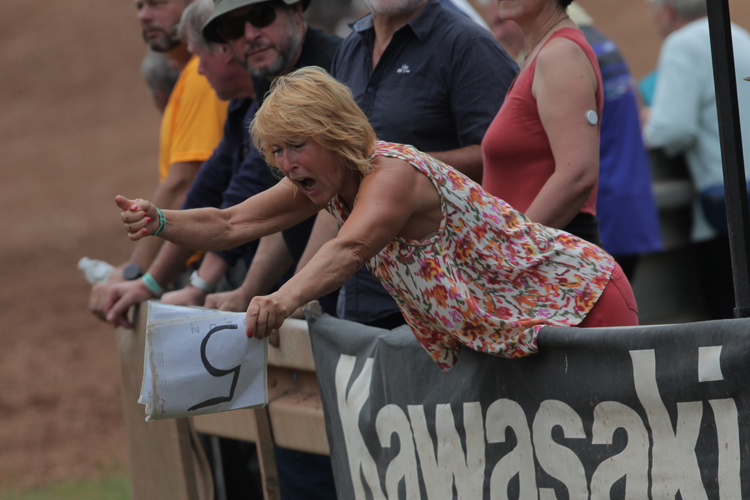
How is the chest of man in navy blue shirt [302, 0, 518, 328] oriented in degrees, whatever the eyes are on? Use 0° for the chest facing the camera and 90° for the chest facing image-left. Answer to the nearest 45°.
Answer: approximately 45°

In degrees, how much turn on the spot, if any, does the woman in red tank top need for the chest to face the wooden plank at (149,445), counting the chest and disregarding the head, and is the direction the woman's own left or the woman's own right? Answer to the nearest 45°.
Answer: approximately 45° to the woman's own right

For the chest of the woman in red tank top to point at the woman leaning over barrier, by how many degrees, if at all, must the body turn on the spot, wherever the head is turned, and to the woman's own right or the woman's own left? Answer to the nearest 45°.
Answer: approximately 45° to the woman's own left

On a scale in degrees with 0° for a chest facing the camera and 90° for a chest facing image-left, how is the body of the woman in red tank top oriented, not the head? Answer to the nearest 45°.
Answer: approximately 90°

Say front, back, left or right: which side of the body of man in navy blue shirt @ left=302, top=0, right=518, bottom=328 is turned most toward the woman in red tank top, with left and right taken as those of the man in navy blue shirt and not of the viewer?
left
